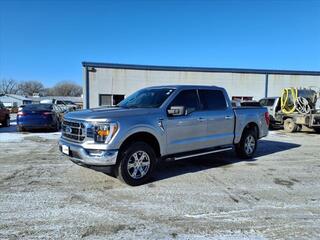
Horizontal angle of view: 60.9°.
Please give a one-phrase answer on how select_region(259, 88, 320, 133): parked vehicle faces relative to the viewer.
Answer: facing away from the viewer and to the left of the viewer

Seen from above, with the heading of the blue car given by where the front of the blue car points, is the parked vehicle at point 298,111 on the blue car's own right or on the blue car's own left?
on the blue car's own right

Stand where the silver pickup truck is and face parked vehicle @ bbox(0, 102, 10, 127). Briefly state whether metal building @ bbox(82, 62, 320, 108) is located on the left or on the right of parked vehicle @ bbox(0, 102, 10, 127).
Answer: right

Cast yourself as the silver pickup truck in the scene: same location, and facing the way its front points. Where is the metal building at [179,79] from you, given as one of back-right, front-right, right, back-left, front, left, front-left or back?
back-right

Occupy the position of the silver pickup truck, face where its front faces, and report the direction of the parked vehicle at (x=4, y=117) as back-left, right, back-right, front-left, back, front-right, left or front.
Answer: right

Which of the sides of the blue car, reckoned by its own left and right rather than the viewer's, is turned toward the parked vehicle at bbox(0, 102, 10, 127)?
left
